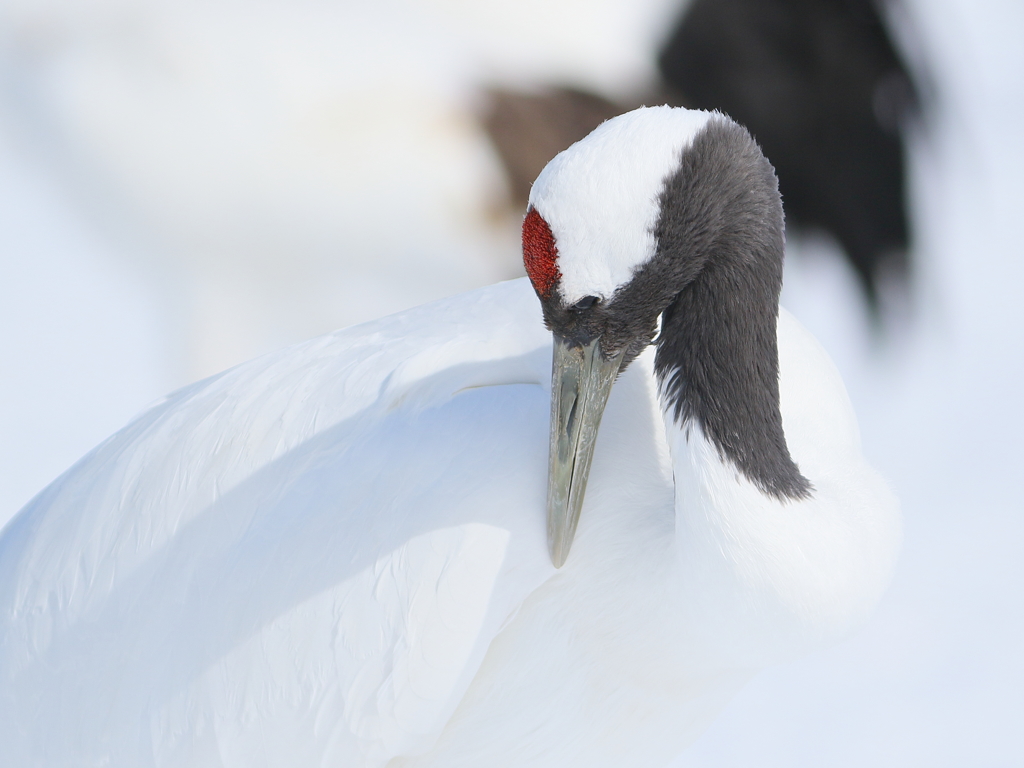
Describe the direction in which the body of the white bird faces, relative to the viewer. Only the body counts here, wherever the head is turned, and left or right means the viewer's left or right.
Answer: facing to the right of the viewer

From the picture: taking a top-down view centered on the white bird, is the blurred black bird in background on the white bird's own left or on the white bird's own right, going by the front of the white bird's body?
on the white bird's own left
